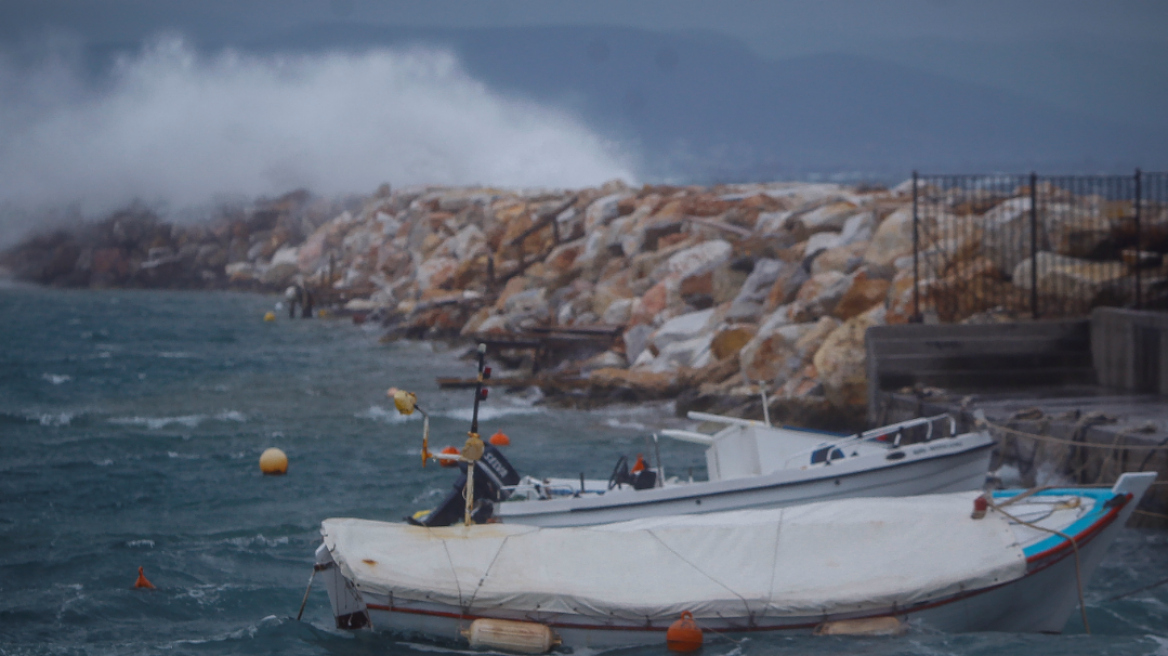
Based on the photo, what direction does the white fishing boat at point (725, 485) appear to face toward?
to the viewer's right

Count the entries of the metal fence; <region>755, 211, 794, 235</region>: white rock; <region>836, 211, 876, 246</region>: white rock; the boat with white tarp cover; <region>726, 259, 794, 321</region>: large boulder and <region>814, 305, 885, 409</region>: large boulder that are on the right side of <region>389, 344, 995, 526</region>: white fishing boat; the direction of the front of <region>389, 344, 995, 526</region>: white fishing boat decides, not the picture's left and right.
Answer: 1

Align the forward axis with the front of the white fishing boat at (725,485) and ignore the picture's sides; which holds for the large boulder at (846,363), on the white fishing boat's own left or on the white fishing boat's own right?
on the white fishing boat's own left

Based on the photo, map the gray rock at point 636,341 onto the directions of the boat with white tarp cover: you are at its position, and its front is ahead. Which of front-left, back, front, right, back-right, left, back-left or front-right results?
left

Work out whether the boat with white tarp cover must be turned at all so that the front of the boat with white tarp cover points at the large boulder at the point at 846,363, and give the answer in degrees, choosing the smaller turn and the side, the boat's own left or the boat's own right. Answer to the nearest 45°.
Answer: approximately 90° to the boat's own left

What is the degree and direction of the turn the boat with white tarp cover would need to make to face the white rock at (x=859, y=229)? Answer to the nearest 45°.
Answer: approximately 90° to its left

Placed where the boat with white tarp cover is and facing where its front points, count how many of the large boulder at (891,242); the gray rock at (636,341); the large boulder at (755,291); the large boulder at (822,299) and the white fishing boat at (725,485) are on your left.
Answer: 5

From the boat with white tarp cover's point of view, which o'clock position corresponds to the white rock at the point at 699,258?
The white rock is roughly at 9 o'clock from the boat with white tarp cover.

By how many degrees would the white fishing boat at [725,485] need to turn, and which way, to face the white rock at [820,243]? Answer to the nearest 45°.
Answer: approximately 90° to its left

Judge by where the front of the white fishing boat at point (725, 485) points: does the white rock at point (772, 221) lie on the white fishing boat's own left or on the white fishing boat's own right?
on the white fishing boat's own left

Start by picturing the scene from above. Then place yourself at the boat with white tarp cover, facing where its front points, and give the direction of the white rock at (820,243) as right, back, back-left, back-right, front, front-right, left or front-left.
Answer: left

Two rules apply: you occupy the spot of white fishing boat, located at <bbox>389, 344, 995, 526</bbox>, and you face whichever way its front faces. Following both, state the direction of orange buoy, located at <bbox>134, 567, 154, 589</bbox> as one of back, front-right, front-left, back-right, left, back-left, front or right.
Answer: back

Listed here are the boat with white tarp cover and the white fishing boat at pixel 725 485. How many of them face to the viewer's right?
2

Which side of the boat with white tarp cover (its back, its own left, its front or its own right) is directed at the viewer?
right

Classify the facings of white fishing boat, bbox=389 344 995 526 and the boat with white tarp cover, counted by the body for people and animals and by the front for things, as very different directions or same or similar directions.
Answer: same or similar directions

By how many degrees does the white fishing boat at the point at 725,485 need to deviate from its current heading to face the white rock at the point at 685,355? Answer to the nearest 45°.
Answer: approximately 90° to its left

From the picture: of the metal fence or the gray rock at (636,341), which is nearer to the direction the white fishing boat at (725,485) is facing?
the metal fence
